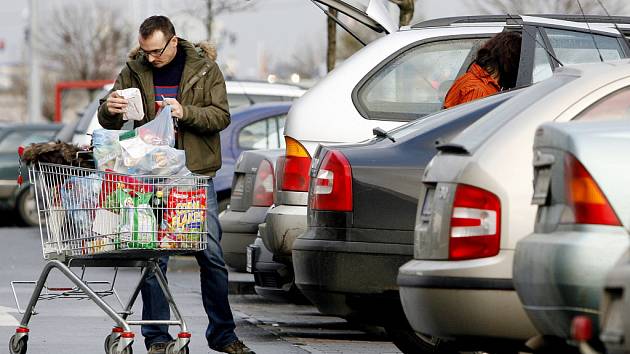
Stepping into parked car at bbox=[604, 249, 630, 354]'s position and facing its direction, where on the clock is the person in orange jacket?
The person in orange jacket is roughly at 10 o'clock from the parked car.

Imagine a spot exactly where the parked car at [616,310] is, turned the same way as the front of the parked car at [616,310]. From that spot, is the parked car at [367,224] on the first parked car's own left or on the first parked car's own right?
on the first parked car's own left

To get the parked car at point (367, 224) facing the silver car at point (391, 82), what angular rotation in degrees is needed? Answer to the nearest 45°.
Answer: approximately 90° to its left

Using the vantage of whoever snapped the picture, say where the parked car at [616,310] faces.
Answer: facing away from the viewer and to the right of the viewer

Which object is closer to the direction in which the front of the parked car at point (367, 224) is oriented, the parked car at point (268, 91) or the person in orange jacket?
the person in orange jacket

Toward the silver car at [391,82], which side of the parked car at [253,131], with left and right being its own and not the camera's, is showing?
right

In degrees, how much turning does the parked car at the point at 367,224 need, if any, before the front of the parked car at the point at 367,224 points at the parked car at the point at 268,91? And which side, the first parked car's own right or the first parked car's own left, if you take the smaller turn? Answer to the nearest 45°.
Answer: approximately 90° to the first parked car's own left
